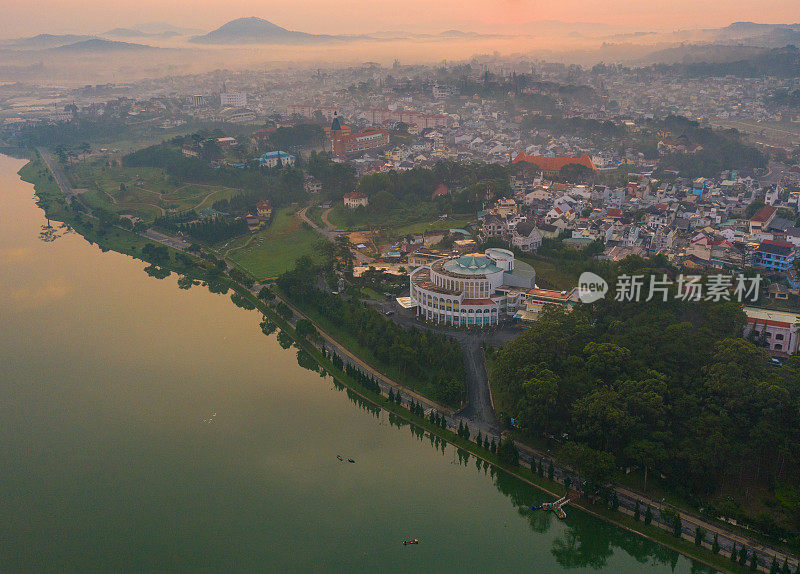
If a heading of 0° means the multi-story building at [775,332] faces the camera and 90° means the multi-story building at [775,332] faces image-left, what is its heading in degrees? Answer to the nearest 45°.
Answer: approximately 45°

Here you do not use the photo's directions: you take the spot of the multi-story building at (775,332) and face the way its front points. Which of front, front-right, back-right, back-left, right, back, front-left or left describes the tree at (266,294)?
front-right

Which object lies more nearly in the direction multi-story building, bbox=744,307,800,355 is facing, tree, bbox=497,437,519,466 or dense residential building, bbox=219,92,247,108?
the tree

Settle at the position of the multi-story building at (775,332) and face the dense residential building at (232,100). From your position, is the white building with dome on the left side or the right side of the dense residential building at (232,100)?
left

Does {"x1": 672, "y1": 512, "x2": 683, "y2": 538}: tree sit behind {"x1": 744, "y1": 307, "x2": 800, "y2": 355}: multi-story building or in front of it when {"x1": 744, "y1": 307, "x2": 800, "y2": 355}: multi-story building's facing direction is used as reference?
in front

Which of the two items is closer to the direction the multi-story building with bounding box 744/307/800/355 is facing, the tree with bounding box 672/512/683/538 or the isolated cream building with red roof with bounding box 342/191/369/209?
the tree

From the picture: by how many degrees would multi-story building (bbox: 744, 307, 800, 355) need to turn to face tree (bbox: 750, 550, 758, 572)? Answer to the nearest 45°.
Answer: approximately 45° to its left

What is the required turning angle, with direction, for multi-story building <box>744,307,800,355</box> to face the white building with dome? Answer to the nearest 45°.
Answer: approximately 45° to its right

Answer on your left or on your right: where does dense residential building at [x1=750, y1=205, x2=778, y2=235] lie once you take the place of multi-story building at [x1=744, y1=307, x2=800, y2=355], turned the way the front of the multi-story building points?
on your right

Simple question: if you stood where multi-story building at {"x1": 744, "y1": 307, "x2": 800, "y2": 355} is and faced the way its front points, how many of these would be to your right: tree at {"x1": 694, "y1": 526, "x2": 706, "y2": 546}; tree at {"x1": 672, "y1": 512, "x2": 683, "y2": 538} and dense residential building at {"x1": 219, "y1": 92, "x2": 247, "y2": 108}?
1

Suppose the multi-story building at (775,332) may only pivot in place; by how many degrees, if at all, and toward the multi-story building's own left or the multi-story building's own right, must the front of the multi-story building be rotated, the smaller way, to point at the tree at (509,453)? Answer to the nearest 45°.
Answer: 0° — it already faces it
